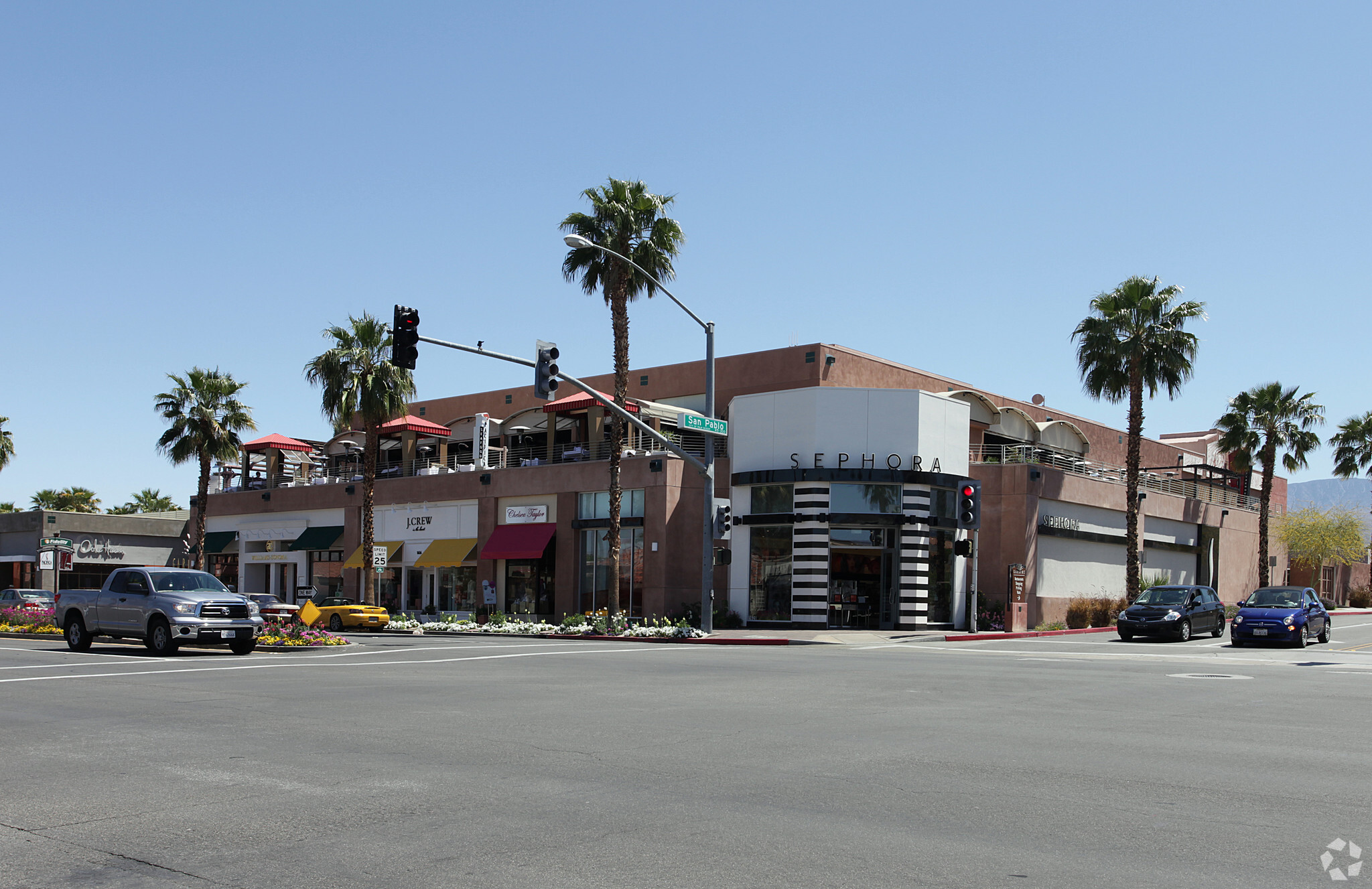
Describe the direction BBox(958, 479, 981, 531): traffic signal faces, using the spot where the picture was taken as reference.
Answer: facing the viewer

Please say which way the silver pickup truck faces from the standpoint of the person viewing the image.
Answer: facing the viewer and to the right of the viewer

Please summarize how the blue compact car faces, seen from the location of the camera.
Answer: facing the viewer and to the left of the viewer

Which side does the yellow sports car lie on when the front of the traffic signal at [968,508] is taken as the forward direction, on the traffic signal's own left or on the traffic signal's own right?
on the traffic signal's own right

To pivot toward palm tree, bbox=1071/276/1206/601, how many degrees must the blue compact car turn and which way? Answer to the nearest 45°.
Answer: approximately 135° to its right

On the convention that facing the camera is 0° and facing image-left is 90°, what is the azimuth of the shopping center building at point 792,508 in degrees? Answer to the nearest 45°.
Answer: approximately 0°

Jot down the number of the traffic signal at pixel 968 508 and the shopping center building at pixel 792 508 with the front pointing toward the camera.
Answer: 2
